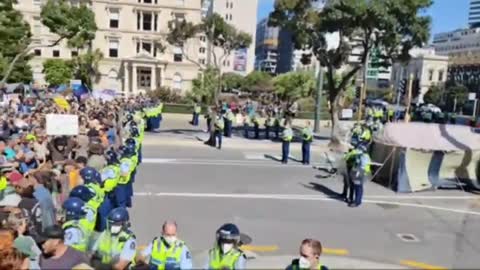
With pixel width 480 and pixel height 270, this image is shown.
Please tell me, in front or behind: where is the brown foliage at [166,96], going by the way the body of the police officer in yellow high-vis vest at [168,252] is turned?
behind

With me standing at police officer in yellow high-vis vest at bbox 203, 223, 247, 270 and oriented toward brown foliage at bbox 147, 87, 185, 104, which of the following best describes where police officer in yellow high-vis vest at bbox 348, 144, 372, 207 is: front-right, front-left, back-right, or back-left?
front-right

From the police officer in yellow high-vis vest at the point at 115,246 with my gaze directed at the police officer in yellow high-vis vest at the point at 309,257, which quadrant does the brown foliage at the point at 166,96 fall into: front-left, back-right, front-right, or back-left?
back-left

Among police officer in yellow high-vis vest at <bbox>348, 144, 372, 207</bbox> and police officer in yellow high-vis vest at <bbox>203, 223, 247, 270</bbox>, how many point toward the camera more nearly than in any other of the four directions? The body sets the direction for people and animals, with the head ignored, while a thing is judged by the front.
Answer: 1

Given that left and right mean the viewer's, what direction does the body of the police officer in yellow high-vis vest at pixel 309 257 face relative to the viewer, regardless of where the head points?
facing the viewer and to the left of the viewer

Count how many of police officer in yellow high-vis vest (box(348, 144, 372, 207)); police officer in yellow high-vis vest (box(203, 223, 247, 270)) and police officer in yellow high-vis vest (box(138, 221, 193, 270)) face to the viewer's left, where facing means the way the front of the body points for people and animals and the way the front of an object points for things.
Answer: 1

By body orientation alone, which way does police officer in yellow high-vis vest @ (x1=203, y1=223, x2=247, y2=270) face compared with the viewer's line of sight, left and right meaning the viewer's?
facing the viewer

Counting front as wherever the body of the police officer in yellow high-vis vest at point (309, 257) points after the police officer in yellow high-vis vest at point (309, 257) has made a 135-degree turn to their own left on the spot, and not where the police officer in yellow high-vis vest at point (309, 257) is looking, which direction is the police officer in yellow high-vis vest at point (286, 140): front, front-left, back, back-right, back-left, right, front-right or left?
left

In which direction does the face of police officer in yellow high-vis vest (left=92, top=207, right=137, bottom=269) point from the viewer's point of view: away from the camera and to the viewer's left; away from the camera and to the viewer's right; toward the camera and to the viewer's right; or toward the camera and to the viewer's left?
toward the camera and to the viewer's left

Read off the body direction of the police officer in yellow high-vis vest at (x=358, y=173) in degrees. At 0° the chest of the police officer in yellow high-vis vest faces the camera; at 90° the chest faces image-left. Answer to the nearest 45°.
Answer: approximately 90°

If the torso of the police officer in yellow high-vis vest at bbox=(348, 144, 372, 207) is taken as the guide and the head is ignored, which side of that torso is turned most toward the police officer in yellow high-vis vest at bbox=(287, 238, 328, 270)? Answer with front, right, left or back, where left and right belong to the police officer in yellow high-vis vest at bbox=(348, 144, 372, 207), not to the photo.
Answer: left

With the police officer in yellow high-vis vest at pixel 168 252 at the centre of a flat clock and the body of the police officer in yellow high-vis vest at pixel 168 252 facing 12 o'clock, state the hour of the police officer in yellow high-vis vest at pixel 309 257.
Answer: the police officer in yellow high-vis vest at pixel 309 257 is roughly at 10 o'clock from the police officer in yellow high-vis vest at pixel 168 252.
